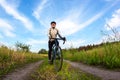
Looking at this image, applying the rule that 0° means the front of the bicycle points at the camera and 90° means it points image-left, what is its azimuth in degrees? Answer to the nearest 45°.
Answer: approximately 0°
